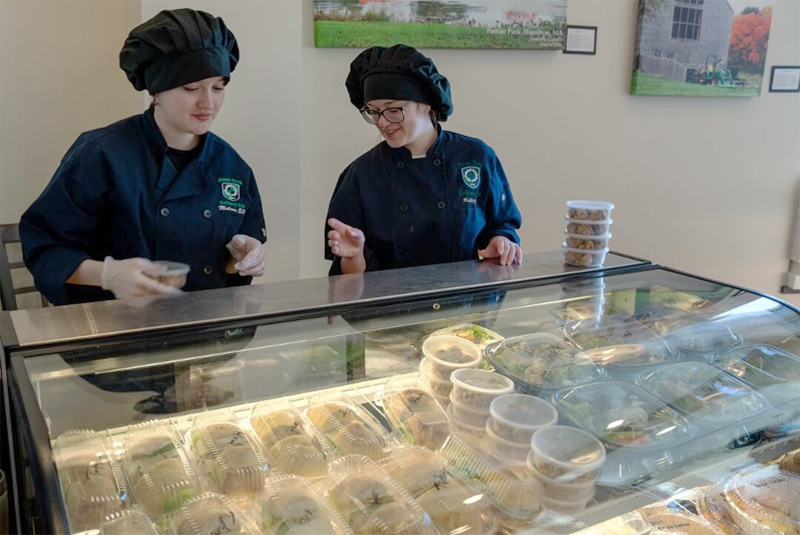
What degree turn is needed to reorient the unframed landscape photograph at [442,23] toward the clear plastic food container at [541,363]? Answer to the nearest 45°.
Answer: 0° — it already faces it

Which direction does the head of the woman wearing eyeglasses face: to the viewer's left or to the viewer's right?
to the viewer's left

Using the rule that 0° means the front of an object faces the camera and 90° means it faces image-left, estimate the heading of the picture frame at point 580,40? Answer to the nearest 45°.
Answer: approximately 0°

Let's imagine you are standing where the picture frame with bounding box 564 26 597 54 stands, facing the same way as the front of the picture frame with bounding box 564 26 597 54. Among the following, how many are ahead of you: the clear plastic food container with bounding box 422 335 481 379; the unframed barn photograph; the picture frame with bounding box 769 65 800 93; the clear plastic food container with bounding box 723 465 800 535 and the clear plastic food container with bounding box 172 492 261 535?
3

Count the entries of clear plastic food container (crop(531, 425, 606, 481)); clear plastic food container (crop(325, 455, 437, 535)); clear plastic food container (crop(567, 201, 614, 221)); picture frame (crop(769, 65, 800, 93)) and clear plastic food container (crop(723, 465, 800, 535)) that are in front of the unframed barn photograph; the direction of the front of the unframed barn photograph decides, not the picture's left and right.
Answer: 4

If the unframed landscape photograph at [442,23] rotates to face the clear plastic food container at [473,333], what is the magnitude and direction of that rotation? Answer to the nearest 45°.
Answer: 0° — it already faces it

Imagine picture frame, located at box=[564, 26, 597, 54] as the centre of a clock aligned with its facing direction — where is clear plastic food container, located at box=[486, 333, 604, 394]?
The clear plastic food container is roughly at 12 o'clock from the picture frame.

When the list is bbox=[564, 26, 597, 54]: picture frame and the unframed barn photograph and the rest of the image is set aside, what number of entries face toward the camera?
2
